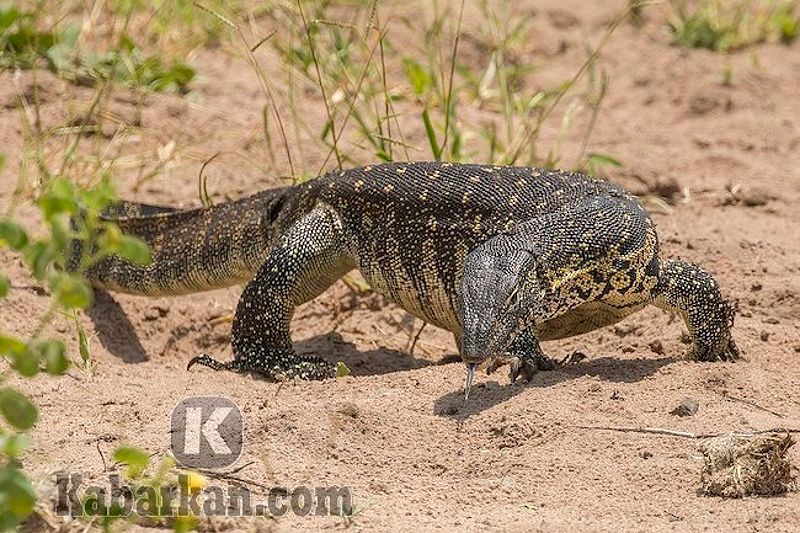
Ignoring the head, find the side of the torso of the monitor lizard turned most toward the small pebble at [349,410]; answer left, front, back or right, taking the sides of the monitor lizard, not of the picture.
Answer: right

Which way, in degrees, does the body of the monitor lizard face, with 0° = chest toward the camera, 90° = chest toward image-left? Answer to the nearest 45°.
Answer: approximately 315°

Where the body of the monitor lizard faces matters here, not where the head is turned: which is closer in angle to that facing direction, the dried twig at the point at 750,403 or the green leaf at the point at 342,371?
the dried twig

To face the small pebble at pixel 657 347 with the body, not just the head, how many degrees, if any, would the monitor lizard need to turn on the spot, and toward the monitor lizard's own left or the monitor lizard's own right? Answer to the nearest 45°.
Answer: approximately 45° to the monitor lizard's own left

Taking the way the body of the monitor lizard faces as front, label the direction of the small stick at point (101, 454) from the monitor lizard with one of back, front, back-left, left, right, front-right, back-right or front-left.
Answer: right

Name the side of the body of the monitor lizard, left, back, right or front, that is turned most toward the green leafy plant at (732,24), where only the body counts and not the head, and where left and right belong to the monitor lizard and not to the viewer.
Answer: left

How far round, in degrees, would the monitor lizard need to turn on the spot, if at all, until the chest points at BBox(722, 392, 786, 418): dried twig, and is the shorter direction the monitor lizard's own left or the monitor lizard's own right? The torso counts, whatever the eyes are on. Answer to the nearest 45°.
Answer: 0° — it already faces it
